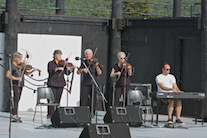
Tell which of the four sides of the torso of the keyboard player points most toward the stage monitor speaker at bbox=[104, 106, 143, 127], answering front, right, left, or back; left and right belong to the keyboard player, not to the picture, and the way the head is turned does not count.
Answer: right

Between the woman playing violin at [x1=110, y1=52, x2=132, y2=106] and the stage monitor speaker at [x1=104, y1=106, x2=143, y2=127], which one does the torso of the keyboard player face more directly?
the stage monitor speaker

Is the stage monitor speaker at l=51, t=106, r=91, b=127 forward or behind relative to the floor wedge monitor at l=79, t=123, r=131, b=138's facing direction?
forward

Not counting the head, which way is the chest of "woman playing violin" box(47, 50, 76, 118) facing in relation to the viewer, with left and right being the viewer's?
facing the viewer and to the right of the viewer

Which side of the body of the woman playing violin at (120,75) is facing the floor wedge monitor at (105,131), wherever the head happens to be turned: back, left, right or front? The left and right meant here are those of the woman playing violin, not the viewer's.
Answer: front

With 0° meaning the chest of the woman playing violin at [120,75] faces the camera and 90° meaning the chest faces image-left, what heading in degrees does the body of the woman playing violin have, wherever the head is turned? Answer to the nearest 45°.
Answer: approximately 0°

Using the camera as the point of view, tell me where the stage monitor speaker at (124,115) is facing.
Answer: facing away from the viewer

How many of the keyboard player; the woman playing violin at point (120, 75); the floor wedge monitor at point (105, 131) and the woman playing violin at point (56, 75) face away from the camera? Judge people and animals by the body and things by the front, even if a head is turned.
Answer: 1

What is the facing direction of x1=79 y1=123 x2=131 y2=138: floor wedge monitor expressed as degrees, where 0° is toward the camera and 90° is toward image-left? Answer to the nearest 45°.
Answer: approximately 180°

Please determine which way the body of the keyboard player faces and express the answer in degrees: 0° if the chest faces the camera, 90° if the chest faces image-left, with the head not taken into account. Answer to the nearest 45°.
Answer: approximately 315°

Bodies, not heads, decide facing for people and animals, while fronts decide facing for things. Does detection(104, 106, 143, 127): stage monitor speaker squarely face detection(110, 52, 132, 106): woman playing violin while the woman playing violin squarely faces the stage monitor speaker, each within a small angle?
yes

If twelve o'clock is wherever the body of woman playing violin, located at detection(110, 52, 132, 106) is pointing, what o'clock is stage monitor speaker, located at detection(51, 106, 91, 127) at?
The stage monitor speaker is roughly at 1 o'clock from the woman playing violin.

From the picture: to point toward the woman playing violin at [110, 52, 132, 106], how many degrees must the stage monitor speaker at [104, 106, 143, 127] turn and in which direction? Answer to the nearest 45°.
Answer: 0° — it already faces them

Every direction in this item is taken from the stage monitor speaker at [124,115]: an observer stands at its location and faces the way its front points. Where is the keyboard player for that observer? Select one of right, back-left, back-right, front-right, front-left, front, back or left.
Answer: front-right

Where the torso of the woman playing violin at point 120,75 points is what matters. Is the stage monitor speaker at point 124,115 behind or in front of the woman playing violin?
in front

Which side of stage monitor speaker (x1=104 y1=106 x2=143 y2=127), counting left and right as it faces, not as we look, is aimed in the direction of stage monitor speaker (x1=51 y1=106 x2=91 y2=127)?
left

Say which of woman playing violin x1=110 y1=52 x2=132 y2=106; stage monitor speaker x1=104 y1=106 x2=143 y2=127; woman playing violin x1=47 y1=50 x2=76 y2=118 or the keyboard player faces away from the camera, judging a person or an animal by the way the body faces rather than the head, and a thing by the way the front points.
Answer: the stage monitor speaker
